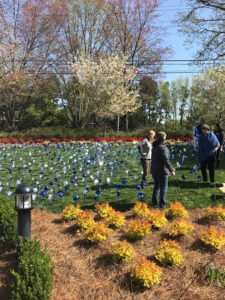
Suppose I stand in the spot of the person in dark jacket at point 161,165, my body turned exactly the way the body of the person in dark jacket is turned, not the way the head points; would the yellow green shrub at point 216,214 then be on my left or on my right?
on my right

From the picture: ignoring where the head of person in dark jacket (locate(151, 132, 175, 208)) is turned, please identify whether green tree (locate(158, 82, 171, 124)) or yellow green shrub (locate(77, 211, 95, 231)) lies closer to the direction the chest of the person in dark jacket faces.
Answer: the green tree

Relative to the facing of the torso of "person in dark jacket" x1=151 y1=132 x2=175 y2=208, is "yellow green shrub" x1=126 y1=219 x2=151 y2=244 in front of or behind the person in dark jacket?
behind

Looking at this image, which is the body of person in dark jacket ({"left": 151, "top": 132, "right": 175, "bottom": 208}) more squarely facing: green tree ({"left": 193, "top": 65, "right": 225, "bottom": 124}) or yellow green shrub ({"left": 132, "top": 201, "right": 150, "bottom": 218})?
the green tree
